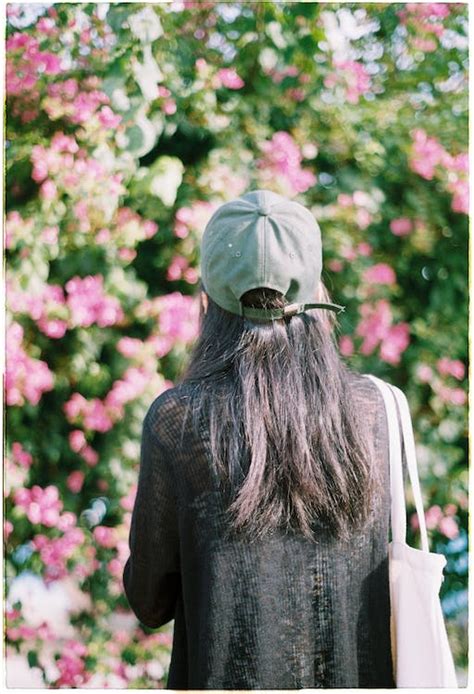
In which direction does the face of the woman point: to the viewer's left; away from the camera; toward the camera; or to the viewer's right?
away from the camera

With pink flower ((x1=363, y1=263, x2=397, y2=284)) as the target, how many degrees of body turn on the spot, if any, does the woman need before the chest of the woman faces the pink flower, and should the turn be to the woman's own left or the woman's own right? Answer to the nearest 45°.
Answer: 0° — they already face it

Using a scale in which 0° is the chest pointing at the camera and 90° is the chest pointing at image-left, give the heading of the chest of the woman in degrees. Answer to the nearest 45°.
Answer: approximately 180°

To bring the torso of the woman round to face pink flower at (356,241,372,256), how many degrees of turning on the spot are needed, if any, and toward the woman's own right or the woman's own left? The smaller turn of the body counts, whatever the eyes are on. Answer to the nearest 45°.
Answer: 0° — they already face it

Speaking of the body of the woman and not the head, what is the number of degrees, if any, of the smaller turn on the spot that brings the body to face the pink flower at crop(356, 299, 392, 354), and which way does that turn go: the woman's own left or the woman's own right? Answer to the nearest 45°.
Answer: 0° — they already face it

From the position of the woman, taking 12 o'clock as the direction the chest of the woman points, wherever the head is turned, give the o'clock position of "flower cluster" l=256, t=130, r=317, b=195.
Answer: The flower cluster is roughly at 12 o'clock from the woman.
